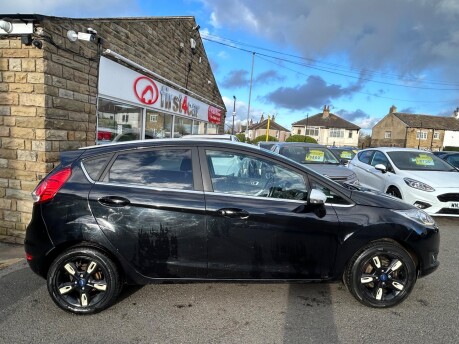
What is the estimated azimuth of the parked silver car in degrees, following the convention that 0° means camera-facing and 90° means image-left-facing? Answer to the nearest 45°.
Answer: approximately 315°

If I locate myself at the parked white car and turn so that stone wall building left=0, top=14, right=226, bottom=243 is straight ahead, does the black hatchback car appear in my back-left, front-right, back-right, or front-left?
front-left

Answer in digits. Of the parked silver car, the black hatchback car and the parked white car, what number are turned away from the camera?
0

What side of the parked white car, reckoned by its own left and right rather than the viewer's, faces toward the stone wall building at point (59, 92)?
right

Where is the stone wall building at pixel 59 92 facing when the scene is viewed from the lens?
facing the viewer and to the right of the viewer

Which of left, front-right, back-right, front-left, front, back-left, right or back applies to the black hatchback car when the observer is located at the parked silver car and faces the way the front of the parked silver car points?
front-right

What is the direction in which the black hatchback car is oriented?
to the viewer's right

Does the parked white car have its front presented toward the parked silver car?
no

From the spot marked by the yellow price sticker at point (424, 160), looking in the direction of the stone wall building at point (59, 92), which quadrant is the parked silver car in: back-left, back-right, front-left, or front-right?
front-right

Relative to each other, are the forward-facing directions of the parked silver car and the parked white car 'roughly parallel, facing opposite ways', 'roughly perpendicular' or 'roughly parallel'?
roughly parallel

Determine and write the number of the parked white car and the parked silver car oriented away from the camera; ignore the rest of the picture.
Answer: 0

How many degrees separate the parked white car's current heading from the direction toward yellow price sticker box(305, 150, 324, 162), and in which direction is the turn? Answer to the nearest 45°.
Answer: approximately 135° to its right

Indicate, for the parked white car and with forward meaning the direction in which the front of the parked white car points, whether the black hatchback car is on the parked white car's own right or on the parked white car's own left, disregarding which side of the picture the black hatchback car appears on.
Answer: on the parked white car's own right

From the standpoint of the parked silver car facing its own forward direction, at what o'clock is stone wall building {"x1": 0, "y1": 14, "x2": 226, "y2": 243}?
The stone wall building is roughly at 3 o'clock from the parked silver car.

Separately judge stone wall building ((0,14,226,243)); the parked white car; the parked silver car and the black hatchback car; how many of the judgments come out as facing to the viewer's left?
0

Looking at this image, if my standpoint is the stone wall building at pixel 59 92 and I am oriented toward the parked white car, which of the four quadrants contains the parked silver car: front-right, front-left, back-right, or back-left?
front-left
